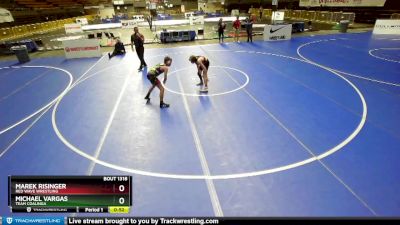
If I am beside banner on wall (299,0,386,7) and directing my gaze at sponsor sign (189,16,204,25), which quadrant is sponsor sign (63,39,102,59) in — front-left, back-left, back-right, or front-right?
front-left

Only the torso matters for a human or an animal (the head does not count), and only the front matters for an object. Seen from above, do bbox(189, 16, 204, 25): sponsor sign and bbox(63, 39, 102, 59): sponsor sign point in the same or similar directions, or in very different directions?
same or similar directions

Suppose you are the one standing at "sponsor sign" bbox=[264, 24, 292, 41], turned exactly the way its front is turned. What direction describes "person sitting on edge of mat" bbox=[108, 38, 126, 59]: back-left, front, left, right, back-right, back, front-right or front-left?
front-right

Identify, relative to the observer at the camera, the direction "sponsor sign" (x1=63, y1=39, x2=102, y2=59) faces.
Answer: facing the viewer

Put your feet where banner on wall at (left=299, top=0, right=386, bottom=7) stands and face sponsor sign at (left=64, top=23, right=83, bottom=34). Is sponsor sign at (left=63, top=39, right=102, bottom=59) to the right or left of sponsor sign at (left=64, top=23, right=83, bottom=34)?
left

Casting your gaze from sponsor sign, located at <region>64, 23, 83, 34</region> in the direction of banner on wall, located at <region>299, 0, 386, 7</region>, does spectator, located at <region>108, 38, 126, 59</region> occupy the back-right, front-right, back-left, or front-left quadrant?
front-right

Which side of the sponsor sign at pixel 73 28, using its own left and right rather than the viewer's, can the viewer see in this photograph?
front

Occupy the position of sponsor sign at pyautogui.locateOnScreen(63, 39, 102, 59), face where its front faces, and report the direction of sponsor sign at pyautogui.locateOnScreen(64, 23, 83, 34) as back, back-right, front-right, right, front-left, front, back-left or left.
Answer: back

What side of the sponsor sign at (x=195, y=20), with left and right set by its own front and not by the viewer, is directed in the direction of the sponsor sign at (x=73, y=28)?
right

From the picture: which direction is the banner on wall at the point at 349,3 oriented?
toward the camera

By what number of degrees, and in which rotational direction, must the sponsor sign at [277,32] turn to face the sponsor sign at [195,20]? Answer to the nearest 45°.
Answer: approximately 135° to its right

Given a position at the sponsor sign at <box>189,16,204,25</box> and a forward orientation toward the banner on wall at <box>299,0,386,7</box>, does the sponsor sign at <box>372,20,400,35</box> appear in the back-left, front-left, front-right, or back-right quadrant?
front-right

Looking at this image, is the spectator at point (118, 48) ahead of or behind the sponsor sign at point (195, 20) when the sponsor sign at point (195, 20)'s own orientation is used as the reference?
ahead
